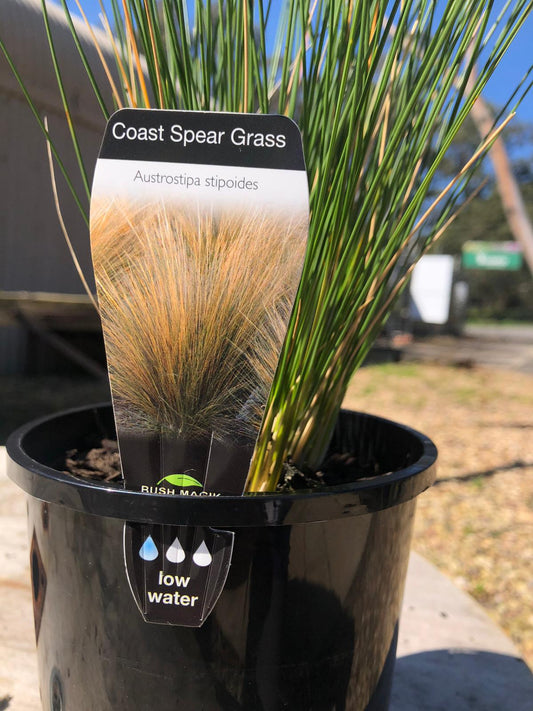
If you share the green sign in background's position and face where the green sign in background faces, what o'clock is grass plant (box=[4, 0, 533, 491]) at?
The grass plant is roughly at 12 o'clock from the green sign in background.

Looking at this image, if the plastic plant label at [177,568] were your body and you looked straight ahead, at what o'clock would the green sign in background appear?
The green sign in background is roughly at 7 o'clock from the plastic plant label.

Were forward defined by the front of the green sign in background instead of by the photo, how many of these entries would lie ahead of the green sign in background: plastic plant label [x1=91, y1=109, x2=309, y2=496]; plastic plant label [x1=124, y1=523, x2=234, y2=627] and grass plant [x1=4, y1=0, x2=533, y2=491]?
3

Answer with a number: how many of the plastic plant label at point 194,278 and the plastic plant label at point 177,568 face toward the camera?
2

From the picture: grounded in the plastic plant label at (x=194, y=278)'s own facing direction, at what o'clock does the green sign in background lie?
The green sign in background is roughly at 7 o'clock from the plastic plant label.

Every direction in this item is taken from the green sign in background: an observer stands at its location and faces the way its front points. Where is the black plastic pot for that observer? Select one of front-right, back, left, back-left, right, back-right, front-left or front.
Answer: front

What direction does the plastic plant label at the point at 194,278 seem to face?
toward the camera

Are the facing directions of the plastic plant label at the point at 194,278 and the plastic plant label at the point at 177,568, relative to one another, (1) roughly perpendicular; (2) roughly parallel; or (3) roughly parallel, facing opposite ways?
roughly parallel

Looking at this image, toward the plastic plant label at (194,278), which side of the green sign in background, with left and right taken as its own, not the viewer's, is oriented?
front

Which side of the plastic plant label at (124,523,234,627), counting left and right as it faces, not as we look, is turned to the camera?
front
